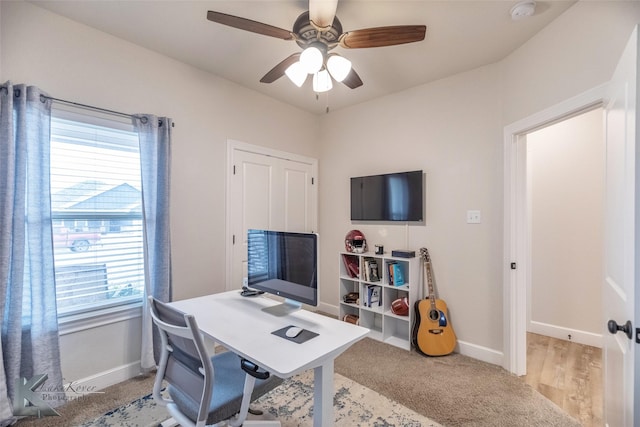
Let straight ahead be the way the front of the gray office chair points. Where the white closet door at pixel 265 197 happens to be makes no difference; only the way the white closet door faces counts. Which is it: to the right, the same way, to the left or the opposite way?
to the right

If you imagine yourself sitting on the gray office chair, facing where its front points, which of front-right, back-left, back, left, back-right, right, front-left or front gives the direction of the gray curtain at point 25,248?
left

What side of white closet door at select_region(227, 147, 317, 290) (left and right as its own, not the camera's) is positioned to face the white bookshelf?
front

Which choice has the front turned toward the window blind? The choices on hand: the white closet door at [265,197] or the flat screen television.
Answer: the flat screen television

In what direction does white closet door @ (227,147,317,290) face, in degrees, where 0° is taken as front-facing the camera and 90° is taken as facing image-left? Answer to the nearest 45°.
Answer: approximately 315°

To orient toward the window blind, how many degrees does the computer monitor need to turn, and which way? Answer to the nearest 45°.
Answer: approximately 45° to its right

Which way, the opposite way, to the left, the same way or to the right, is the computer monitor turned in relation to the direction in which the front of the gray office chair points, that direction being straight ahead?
the opposite way

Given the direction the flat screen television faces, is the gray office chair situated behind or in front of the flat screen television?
in front

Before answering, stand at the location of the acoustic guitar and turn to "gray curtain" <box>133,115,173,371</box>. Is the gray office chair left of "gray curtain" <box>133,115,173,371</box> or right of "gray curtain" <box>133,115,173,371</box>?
left

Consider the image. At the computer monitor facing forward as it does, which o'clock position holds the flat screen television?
The flat screen television is roughly at 6 o'clock from the computer monitor.

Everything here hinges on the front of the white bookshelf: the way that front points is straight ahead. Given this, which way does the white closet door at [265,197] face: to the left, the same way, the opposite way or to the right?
to the left

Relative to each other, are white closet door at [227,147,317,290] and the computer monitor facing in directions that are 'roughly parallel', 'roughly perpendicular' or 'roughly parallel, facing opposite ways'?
roughly perpendicular

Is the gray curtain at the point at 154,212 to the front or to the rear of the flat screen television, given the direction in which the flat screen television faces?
to the front
